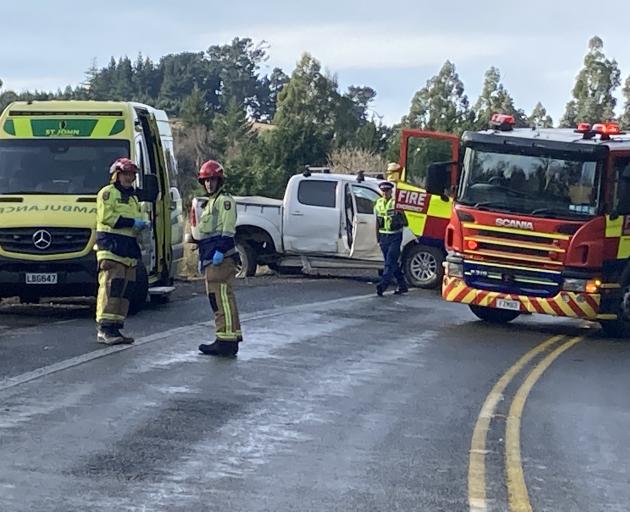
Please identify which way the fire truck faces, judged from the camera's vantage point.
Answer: facing the viewer and to the left of the viewer

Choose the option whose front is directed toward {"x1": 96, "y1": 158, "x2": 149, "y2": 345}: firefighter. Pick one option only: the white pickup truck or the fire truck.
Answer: the fire truck

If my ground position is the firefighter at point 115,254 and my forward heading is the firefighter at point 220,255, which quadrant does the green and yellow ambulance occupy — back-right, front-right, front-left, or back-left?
back-left

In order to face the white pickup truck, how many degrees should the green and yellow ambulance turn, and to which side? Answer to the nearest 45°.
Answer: approximately 135° to its left

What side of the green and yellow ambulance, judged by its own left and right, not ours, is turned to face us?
front

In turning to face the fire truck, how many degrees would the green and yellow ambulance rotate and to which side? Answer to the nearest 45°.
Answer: approximately 90° to its left

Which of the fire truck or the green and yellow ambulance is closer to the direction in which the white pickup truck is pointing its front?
the fire truck

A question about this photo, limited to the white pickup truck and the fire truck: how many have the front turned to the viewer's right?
1

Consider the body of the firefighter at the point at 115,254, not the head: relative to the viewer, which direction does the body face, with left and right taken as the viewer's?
facing the viewer and to the right of the viewer

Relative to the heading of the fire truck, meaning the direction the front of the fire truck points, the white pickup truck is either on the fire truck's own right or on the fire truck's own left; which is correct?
on the fire truck's own right

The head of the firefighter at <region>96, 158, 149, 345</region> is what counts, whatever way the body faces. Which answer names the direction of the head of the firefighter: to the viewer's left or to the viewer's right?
to the viewer's right

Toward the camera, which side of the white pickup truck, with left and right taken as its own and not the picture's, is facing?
right
